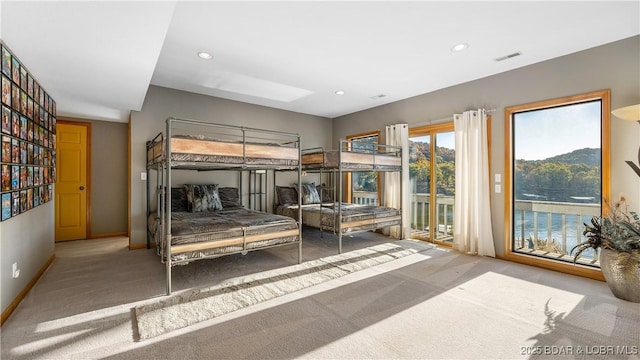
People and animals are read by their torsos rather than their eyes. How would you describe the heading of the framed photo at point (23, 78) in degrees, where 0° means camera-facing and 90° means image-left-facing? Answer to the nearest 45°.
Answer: approximately 270°

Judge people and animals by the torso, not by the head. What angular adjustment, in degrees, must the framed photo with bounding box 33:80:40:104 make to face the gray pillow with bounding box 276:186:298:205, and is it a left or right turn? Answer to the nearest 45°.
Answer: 0° — it already faces it

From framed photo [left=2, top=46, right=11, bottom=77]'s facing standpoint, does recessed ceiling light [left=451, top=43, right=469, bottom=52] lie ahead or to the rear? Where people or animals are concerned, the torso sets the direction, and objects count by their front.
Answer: ahead

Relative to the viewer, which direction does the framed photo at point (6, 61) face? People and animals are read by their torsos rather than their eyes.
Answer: to the viewer's right

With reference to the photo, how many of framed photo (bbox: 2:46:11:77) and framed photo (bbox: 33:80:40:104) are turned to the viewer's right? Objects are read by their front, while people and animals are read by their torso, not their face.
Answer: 2

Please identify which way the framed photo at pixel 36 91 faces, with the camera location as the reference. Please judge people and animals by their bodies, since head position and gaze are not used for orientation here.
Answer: facing to the right of the viewer

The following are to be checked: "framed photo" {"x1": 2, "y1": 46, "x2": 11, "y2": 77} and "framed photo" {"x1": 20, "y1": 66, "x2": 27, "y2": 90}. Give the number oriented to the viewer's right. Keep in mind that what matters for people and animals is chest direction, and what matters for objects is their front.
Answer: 2

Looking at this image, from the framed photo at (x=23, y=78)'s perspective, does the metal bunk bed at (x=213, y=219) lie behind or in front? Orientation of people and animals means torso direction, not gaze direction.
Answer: in front

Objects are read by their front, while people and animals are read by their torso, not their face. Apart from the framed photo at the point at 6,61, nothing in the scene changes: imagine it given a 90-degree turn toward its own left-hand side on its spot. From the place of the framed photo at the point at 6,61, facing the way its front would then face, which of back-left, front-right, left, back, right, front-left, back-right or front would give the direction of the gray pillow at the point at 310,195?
right
